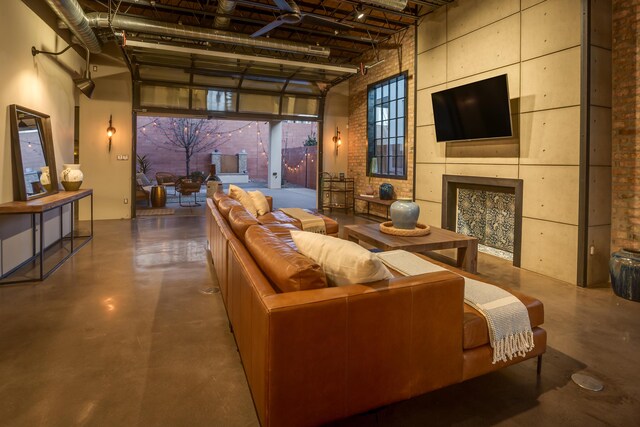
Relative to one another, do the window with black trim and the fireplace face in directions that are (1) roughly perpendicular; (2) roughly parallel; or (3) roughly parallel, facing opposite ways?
roughly parallel

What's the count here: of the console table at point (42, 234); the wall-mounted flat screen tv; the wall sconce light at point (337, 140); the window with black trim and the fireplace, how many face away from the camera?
0

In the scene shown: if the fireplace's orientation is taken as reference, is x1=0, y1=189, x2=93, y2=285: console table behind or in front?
in front

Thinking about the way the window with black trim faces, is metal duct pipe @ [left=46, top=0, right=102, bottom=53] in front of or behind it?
in front

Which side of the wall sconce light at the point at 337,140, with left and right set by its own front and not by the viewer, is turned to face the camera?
front

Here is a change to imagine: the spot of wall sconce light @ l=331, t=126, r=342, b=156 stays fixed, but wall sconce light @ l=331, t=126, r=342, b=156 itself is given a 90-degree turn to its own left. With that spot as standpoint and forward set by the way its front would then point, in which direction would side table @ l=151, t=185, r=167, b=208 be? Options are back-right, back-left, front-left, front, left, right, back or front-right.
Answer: back

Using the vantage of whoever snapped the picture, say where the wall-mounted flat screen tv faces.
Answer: facing the viewer and to the left of the viewer

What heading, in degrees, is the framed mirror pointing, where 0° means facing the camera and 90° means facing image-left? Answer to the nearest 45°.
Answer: approximately 315°

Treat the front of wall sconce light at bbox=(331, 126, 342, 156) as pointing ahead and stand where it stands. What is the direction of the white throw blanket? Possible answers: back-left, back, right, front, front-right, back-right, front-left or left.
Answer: front

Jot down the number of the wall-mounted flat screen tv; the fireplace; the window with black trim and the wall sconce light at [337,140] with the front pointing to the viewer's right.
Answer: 0
